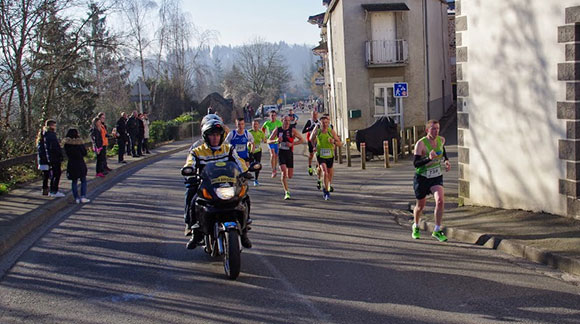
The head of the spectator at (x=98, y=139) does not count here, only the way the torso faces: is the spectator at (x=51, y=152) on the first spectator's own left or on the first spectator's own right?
on the first spectator's own right

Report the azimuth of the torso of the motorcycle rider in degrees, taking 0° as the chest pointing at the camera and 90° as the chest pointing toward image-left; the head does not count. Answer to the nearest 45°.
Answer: approximately 0°

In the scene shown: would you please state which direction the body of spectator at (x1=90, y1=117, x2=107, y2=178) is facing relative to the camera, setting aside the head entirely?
to the viewer's right

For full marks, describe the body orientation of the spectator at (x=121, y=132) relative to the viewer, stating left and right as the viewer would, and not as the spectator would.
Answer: facing to the right of the viewer

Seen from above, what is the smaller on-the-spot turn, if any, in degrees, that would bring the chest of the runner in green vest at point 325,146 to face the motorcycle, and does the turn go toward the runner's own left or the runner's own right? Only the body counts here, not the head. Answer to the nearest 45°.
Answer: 0° — they already face it

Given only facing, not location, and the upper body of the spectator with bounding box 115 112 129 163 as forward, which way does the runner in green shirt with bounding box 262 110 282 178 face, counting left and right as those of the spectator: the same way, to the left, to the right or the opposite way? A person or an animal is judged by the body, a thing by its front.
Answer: to the right

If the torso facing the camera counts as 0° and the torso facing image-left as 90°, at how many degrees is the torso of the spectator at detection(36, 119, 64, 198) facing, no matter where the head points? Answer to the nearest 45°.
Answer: approximately 270°

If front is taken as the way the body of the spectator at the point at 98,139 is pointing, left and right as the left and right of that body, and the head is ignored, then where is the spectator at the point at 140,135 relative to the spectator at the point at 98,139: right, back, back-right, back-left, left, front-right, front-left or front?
left

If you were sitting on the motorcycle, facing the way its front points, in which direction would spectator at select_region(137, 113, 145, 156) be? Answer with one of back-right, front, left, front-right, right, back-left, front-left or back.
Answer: back

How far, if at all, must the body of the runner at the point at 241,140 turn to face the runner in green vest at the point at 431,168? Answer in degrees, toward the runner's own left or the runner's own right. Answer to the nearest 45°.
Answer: approximately 45° to the runner's own left
